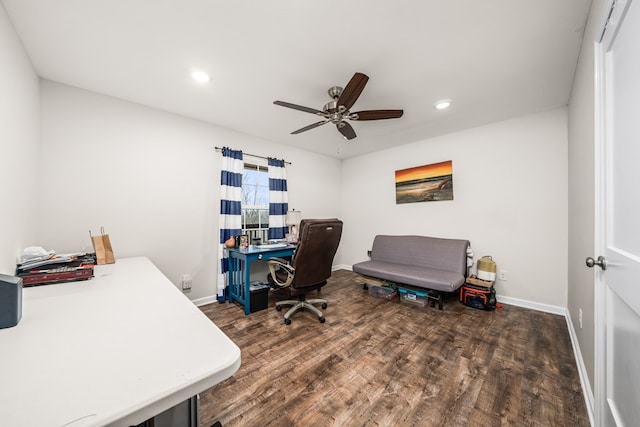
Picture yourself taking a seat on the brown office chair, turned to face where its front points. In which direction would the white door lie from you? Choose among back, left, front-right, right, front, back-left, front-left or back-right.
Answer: back

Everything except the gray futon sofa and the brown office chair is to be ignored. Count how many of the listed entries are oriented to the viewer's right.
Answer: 0

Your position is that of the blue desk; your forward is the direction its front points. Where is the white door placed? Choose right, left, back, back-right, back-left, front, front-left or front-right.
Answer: front

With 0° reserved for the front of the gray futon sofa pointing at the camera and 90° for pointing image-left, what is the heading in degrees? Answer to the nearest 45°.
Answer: approximately 45°

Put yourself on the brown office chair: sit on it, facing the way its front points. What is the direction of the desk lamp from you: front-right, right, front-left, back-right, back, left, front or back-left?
front-right

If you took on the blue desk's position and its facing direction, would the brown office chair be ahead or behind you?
ahead

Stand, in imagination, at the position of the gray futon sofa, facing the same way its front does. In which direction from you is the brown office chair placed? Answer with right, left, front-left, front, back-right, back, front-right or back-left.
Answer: front

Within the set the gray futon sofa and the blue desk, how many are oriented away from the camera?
0

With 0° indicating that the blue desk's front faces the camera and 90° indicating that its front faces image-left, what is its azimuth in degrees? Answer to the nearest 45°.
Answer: approximately 315°

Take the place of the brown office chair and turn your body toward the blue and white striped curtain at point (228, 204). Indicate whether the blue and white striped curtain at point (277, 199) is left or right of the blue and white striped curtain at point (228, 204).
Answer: right

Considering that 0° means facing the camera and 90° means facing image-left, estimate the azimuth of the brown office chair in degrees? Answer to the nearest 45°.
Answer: approximately 135°

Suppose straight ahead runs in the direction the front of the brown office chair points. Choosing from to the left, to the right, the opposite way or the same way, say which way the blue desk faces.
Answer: the opposite way
